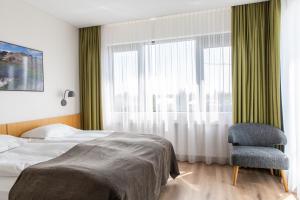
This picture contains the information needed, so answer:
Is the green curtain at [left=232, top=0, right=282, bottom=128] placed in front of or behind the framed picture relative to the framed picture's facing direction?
in front

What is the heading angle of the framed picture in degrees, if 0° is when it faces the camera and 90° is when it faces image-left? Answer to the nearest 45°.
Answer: approximately 315°

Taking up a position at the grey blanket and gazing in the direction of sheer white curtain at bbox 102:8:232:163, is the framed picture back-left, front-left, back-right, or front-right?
front-left

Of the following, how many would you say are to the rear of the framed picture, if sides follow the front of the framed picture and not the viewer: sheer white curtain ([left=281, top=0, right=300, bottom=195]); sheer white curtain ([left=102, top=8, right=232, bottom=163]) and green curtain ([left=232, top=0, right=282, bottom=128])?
0

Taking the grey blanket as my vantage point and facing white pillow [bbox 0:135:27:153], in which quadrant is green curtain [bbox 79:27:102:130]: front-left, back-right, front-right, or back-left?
front-right

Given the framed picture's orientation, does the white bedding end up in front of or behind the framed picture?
in front

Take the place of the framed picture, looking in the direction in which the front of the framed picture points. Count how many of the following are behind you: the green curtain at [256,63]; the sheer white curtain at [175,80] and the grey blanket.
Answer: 0

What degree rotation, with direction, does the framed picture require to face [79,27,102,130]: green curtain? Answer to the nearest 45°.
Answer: approximately 90° to its left

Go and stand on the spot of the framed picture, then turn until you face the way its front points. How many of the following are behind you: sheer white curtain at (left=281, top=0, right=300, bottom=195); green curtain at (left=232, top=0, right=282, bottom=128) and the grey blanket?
0

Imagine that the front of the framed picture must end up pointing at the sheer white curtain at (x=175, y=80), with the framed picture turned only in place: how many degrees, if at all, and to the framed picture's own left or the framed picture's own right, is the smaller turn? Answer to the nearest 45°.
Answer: approximately 45° to the framed picture's own left

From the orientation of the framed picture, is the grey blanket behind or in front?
in front

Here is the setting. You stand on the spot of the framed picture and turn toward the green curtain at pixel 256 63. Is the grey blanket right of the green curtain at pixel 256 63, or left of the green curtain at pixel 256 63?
right

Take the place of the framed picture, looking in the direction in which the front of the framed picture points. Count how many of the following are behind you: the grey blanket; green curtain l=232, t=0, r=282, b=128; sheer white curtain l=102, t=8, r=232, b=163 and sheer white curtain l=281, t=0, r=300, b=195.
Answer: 0

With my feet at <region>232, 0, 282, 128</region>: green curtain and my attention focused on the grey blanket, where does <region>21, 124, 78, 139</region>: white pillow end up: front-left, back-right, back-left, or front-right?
front-right
